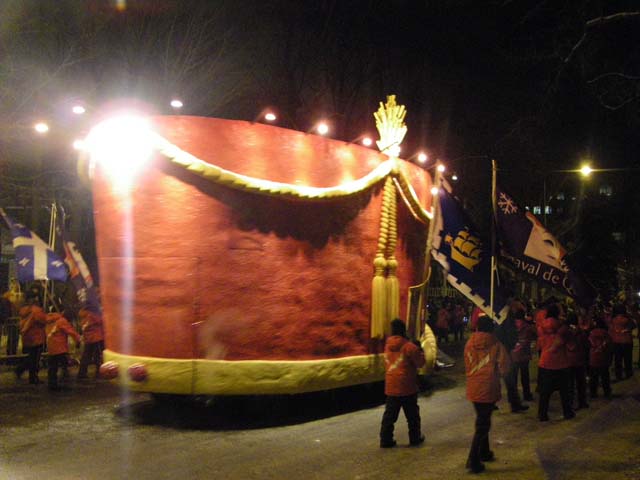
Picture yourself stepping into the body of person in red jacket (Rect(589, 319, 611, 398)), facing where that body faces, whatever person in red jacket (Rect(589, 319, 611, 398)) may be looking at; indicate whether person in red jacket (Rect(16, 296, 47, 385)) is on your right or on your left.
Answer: on your left

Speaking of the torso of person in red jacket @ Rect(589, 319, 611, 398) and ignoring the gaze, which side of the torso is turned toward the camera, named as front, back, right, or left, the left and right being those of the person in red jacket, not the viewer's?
back

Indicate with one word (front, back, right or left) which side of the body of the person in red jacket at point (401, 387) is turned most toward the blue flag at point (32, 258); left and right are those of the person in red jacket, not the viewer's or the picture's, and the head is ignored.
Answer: left

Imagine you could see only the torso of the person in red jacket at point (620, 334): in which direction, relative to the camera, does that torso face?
away from the camera

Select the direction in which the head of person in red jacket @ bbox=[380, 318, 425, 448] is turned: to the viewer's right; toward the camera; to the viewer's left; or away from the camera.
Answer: away from the camera

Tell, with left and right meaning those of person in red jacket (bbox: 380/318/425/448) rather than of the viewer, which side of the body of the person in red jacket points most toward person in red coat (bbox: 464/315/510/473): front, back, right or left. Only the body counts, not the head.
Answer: right

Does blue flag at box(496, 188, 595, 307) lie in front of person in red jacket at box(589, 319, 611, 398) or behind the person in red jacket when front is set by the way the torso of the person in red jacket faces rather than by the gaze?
behind

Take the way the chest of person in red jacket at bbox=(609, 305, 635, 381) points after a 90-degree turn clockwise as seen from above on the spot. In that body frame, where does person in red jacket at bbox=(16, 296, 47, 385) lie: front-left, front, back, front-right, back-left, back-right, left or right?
back-right
